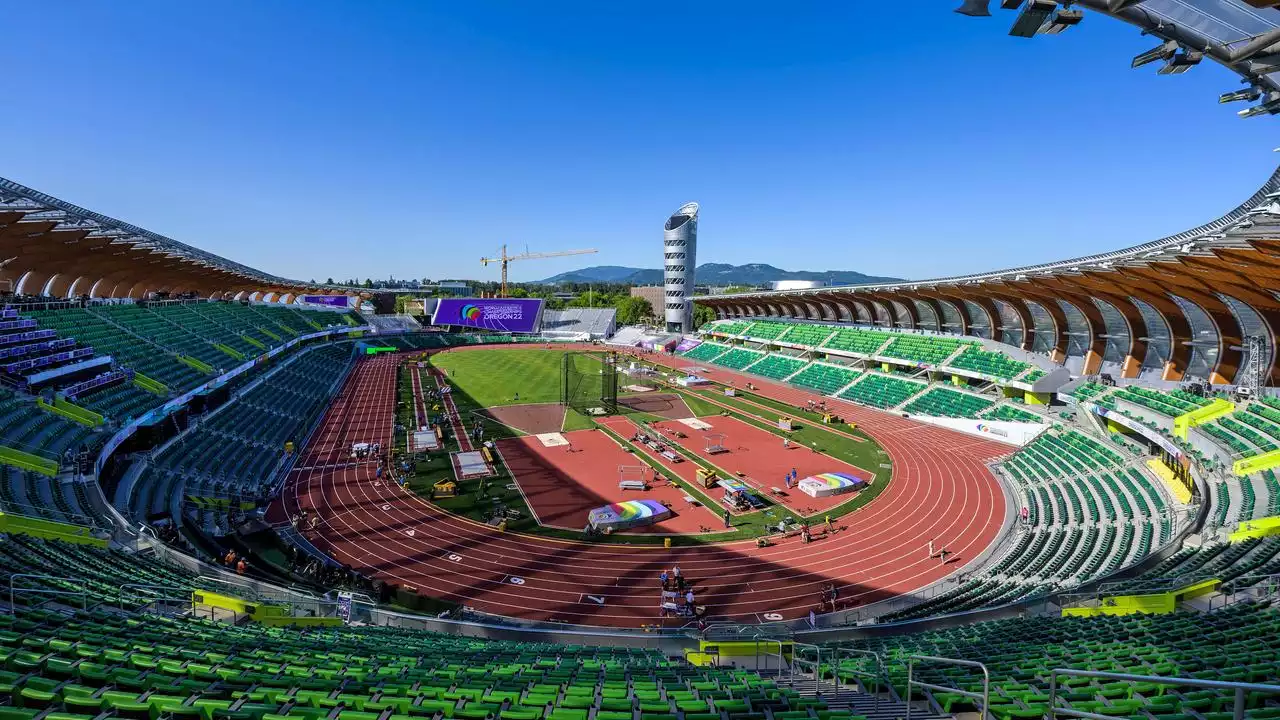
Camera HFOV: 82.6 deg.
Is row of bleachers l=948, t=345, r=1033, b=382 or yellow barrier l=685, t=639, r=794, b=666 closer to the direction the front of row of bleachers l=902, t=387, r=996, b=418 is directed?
the yellow barrier

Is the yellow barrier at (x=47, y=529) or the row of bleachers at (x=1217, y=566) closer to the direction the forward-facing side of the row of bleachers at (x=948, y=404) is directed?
the yellow barrier

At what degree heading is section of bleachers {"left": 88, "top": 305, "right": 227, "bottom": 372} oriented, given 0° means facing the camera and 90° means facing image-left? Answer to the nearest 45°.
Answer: approximately 315°

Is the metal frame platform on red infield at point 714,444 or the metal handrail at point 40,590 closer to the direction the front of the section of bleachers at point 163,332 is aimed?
the metal frame platform on red infield

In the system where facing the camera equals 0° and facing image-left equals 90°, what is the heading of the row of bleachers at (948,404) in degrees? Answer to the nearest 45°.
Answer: approximately 45°

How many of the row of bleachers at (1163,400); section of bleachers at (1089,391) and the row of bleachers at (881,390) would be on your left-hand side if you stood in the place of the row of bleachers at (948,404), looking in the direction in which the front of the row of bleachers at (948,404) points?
2

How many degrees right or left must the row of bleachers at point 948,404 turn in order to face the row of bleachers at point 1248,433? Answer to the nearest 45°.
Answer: approximately 90° to its left

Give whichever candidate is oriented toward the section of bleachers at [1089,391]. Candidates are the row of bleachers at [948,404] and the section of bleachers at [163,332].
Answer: the section of bleachers at [163,332]
